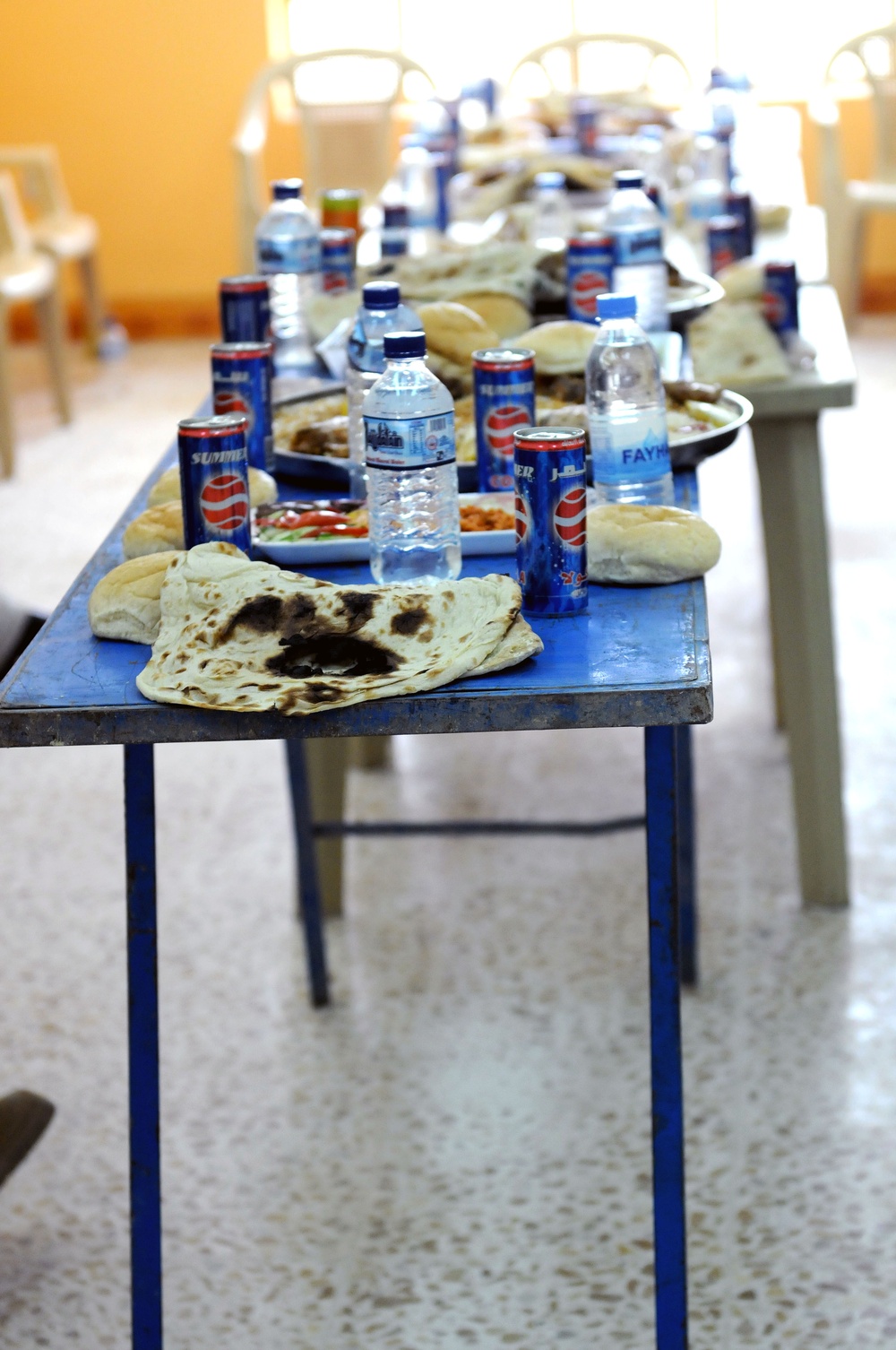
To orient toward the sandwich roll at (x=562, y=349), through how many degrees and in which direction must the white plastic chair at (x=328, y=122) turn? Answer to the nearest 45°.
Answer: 0° — it already faces it

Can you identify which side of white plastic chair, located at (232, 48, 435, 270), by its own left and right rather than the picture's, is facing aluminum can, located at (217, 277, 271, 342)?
front

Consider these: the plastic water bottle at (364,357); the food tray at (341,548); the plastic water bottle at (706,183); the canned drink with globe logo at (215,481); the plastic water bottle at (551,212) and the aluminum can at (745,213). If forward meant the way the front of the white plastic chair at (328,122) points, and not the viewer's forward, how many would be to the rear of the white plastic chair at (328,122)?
0

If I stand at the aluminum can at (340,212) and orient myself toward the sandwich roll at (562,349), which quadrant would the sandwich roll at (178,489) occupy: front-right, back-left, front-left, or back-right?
front-right

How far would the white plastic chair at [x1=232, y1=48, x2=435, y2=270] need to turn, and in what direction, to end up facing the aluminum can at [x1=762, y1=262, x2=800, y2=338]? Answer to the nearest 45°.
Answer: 0° — it already faces it

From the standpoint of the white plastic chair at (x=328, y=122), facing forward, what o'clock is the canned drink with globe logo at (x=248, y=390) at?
The canned drink with globe logo is roughly at 12 o'clock from the white plastic chair.

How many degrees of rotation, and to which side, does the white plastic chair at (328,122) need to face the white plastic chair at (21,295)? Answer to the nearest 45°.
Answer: approximately 90° to its right

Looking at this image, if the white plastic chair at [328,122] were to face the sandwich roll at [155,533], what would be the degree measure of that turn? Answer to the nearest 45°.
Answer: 0° — it already faces it

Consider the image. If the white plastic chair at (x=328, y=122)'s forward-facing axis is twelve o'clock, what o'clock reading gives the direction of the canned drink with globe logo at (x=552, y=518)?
The canned drink with globe logo is roughly at 12 o'clock from the white plastic chair.

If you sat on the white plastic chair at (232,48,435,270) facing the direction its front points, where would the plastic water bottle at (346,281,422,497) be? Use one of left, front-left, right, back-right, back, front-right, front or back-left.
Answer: front

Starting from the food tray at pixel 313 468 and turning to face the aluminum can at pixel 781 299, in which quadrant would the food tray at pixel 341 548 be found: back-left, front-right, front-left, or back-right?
back-right

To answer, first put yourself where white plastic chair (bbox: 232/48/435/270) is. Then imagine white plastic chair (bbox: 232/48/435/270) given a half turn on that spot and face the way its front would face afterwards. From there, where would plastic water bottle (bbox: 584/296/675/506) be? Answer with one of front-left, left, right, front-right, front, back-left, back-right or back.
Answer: back

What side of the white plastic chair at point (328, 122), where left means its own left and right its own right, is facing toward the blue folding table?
front

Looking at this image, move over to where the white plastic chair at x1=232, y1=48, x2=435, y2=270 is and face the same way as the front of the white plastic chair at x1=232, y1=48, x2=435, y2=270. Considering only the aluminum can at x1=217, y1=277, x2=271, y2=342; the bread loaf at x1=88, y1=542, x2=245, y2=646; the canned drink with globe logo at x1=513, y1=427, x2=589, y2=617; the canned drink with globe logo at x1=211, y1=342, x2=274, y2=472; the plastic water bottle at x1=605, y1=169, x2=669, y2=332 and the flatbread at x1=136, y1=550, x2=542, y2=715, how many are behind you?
0

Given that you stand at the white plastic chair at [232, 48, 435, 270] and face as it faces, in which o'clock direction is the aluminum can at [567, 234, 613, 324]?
The aluminum can is roughly at 12 o'clock from the white plastic chair.

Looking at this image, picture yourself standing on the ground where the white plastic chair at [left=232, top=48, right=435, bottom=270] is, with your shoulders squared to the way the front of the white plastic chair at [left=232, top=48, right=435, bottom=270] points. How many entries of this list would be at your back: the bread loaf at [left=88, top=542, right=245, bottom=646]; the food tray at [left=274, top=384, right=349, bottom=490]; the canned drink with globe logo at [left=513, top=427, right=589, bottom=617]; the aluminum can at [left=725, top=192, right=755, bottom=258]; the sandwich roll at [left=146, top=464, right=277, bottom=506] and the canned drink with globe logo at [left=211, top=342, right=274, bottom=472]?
0

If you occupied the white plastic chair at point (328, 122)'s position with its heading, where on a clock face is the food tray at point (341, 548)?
The food tray is roughly at 12 o'clock from the white plastic chair.

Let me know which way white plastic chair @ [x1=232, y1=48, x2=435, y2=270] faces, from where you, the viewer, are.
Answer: facing the viewer

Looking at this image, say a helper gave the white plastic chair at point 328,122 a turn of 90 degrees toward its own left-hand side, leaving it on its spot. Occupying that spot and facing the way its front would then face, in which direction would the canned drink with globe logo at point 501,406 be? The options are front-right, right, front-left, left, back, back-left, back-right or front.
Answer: right
